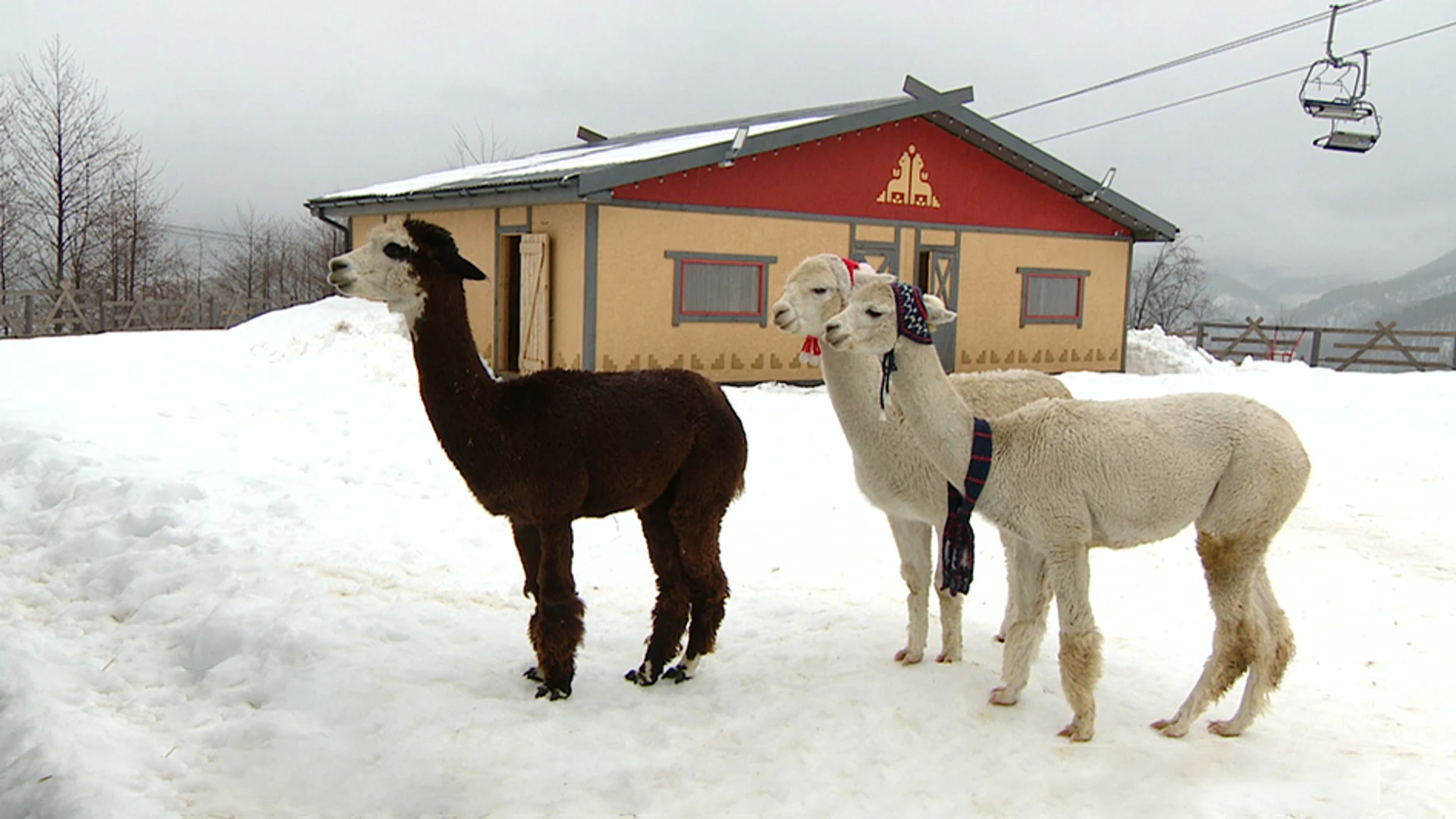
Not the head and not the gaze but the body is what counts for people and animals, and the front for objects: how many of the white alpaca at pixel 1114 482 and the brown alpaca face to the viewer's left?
2

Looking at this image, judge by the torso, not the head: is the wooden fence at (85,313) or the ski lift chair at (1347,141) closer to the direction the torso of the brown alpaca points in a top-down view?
the wooden fence

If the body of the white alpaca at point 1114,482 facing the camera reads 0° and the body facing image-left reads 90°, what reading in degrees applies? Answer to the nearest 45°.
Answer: approximately 90°

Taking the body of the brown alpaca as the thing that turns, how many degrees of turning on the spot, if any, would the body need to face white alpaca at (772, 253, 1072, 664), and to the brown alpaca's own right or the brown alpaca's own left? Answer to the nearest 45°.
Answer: approximately 180°

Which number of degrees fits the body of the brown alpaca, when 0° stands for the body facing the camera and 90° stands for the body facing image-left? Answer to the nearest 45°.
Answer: approximately 90°

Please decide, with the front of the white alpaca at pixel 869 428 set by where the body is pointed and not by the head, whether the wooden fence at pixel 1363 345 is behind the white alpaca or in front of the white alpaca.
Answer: behind

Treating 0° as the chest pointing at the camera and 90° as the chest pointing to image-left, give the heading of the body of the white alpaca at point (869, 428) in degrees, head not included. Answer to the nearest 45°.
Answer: approximately 45°

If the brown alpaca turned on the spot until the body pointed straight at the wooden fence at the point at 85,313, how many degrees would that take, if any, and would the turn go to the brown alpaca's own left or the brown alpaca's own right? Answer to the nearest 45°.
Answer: approximately 45° to the brown alpaca's own right
